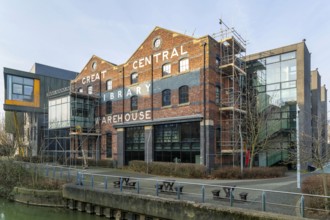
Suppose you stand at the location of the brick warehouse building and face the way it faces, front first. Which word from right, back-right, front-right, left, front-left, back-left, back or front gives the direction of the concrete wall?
front-left

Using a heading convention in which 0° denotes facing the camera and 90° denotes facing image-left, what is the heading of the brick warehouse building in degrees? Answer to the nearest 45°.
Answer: approximately 45°

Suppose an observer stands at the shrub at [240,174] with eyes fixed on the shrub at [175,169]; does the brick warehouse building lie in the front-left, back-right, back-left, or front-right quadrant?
front-right

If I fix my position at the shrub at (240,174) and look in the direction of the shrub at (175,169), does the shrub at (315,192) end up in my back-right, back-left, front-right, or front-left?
back-left

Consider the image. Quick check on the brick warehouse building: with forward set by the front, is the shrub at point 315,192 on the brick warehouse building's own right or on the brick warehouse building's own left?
on the brick warehouse building's own left

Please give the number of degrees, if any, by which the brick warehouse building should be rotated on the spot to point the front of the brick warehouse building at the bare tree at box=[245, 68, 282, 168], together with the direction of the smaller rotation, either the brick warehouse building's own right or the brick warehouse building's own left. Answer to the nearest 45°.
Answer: approximately 135° to the brick warehouse building's own left
